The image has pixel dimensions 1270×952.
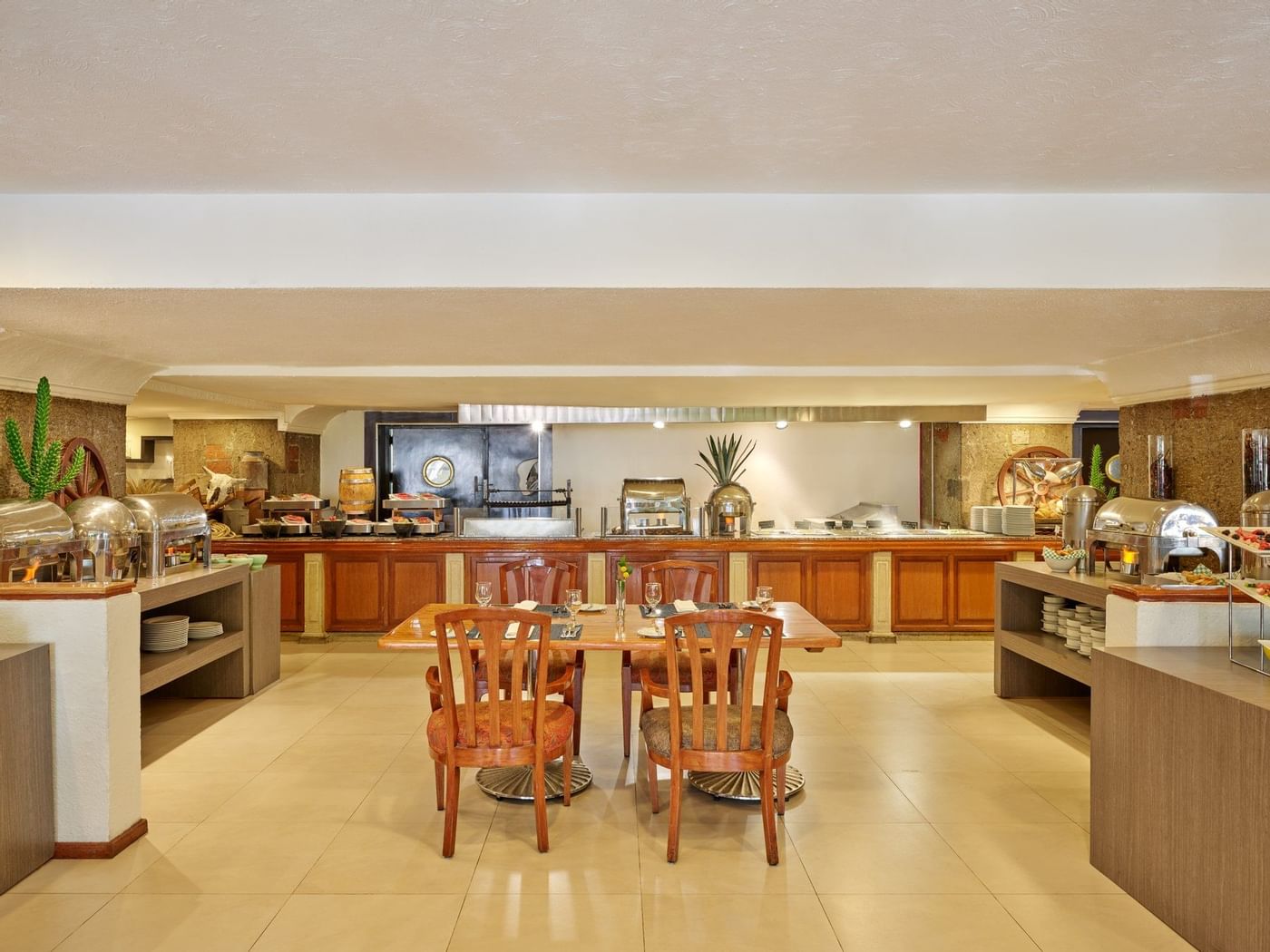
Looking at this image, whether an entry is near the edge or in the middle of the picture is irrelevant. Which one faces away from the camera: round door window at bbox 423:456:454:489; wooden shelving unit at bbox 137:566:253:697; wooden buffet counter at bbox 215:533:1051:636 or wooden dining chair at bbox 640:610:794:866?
the wooden dining chair

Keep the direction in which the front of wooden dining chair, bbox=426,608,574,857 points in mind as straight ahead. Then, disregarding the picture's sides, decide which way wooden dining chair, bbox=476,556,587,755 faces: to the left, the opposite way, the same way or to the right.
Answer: the opposite way

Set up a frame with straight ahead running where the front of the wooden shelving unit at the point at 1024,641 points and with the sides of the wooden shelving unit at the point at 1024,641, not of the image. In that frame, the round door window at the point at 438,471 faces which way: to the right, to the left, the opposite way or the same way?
to the left

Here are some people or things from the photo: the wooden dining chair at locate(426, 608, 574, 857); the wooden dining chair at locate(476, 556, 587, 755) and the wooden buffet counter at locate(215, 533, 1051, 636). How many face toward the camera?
2

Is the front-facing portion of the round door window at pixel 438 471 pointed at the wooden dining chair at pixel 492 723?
yes

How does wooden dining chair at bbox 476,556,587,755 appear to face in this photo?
toward the camera

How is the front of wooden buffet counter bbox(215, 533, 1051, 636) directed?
toward the camera

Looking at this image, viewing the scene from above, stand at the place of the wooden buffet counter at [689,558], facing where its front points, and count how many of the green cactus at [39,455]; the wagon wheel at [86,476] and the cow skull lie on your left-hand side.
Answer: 0

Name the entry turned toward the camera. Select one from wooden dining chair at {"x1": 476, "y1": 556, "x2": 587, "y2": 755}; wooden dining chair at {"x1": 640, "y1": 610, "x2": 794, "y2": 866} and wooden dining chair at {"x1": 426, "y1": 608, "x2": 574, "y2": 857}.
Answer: wooden dining chair at {"x1": 476, "y1": 556, "x2": 587, "y2": 755}

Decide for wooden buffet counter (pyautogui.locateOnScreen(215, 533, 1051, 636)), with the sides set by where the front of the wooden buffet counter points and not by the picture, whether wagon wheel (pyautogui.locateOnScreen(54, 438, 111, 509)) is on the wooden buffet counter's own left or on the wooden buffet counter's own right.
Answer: on the wooden buffet counter's own right

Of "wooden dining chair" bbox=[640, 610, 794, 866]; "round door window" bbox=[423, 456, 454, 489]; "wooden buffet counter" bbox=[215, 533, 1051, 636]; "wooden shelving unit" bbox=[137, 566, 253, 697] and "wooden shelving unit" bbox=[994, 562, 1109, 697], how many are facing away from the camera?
1

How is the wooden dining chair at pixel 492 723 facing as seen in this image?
away from the camera

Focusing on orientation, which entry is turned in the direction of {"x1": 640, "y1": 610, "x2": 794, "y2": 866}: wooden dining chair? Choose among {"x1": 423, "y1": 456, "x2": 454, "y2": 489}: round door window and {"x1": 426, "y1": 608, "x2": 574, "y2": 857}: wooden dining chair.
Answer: the round door window

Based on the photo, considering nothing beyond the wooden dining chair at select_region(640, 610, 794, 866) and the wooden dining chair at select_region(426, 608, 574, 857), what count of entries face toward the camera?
0

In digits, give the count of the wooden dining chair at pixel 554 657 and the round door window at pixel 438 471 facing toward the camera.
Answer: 2

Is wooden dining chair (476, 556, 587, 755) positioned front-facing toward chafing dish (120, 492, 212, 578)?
no

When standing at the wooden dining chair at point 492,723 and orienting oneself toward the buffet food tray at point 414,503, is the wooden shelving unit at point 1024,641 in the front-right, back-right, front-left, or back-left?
front-right

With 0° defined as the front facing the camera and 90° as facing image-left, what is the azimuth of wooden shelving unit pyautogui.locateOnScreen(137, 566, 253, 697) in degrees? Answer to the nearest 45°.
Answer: approximately 315°

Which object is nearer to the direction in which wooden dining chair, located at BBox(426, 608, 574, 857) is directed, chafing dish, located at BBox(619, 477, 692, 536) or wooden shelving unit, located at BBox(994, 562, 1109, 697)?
the chafing dish

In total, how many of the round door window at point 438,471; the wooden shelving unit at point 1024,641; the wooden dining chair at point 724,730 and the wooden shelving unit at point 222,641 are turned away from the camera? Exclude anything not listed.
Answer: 1

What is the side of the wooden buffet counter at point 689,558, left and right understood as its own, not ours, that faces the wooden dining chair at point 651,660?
front

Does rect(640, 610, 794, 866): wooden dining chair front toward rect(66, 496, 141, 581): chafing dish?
no

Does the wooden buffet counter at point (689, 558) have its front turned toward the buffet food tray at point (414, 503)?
no

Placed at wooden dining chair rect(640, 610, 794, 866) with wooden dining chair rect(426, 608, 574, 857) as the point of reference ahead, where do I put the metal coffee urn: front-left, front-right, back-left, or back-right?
back-right

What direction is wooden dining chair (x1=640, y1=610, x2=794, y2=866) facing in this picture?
away from the camera
